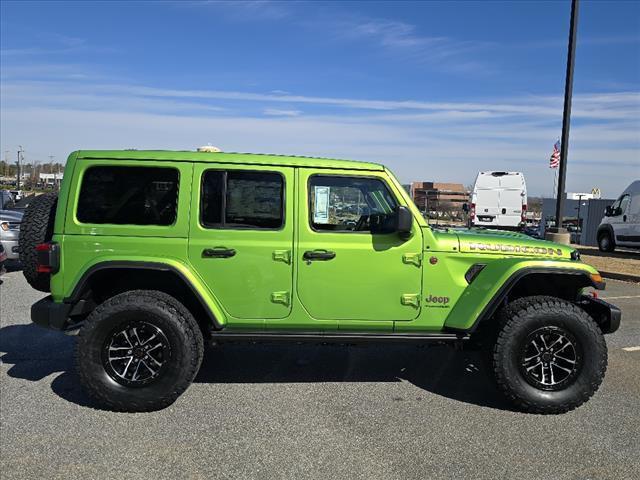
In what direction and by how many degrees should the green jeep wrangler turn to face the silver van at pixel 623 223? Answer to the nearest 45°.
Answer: approximately 45° to its left

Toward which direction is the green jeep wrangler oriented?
to the viewer's right

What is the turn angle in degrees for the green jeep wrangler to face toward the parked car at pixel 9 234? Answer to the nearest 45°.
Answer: approximately 135° to its left

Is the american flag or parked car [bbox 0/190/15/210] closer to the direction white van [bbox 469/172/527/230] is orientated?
the american flag

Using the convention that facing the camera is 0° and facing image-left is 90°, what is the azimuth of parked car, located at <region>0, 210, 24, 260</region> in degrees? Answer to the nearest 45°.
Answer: approximately 315°

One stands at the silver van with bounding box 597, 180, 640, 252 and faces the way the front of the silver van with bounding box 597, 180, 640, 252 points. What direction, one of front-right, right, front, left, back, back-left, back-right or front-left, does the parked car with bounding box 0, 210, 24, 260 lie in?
front-left

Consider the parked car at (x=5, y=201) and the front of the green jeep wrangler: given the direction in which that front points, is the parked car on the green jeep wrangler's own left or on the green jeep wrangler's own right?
on the green jeep wrangler's own left

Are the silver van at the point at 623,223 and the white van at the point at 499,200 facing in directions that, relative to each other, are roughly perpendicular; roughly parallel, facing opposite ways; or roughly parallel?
roughly perpendicular

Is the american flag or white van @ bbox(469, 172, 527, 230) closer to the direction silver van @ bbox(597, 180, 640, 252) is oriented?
the white van

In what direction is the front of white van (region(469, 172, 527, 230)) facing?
away from the camera
